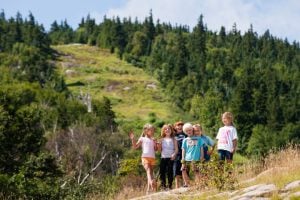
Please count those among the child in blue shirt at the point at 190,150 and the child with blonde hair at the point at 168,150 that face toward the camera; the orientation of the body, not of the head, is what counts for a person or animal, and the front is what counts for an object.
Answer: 2

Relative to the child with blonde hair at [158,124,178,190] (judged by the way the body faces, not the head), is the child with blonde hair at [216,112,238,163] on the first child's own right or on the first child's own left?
on the first child's own left

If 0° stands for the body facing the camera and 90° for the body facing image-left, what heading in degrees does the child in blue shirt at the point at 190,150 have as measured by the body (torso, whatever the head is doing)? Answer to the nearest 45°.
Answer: approximately 0°

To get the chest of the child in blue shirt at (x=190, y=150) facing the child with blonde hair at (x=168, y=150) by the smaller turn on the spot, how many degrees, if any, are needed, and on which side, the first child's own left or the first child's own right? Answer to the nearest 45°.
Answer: approximately 135° to the first child's own right

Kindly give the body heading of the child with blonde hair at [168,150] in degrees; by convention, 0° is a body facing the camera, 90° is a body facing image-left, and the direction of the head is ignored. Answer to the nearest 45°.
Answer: approximately 0°

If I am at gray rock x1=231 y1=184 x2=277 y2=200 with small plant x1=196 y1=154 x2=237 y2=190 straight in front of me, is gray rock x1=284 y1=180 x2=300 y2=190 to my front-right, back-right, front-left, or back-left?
back-right

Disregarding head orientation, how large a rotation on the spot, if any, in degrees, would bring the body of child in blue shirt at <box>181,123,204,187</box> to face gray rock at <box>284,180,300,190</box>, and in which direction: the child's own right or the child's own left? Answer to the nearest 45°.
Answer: approximately 45° to the child's own left
